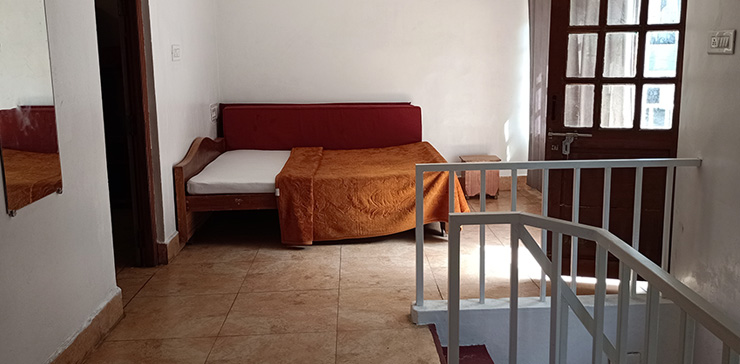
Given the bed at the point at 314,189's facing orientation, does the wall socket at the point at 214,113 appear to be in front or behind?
behind

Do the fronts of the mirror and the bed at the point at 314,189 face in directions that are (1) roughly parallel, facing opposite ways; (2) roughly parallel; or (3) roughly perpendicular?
roughly perpendicular

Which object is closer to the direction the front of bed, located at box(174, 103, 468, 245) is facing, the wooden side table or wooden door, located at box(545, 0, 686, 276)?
the wooden door

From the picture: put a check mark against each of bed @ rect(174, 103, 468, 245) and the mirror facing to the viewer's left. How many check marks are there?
0

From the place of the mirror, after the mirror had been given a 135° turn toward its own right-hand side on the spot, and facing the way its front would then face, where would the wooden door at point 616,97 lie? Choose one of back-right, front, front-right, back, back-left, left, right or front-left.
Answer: back

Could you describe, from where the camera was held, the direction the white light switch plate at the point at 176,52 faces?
facing the viewer and to the right of the viewer

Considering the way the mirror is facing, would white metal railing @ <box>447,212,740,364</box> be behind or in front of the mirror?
in front

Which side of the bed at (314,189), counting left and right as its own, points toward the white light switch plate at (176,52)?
right

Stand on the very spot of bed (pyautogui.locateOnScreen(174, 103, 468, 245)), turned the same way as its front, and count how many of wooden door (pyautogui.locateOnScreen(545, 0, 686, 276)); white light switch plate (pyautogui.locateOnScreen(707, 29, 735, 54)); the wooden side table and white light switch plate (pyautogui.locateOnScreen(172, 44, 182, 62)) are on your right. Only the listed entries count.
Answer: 1

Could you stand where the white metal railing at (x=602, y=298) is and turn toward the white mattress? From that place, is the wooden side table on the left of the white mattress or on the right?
right

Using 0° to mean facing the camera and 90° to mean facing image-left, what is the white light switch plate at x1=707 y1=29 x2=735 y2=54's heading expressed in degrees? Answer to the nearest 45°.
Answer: approximately 45°

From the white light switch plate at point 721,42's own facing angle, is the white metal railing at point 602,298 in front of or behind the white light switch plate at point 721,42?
in front
